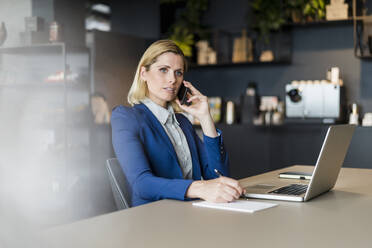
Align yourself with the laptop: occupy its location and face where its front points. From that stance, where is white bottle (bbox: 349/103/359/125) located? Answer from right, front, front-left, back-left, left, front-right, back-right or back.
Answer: front-right

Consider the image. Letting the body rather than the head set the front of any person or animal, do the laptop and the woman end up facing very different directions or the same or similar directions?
very different directions

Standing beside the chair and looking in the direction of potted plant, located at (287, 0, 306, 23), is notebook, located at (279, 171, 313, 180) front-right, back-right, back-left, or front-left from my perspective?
front-right

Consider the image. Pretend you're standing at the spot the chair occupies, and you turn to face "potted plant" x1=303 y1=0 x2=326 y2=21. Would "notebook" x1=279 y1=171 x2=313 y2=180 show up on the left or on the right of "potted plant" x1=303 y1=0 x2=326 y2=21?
right

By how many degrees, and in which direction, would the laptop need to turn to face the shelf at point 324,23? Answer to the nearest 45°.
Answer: approximately 45° to its right

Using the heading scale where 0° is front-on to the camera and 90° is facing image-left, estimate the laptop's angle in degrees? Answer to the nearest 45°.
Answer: approximately 135°

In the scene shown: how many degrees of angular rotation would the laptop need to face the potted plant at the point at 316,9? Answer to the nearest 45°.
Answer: approximately 45° to its right

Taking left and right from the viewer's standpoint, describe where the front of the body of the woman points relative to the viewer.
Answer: facing the viewer and to the right of the viewer

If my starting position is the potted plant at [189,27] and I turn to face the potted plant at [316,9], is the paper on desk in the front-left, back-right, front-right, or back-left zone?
front-right
